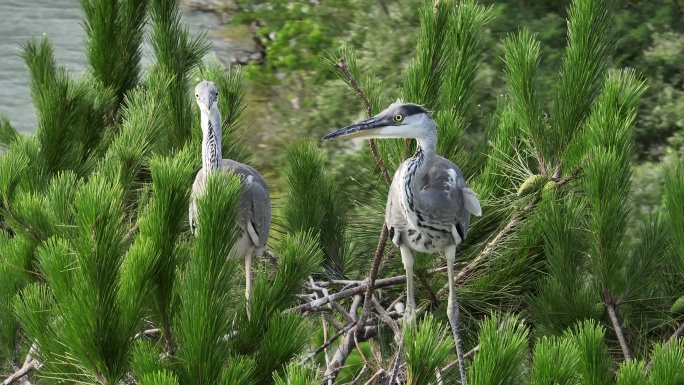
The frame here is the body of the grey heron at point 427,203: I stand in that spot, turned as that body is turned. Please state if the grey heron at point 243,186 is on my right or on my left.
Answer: on my right

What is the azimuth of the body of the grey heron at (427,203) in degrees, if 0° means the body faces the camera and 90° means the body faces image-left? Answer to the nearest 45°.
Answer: approximately 45°

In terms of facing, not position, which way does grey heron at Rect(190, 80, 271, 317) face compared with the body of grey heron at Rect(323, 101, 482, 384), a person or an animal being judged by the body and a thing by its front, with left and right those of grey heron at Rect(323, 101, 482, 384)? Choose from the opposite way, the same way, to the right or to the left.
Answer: the same way

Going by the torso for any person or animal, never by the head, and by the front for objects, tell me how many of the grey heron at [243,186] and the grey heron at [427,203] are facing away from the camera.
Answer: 0

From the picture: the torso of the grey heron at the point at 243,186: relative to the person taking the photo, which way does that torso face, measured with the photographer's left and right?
facing the viewer and to the left of the viewer

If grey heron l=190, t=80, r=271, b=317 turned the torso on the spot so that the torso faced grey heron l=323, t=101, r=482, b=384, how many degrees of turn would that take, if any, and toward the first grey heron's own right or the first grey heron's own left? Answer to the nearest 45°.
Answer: approximately 90° to the first grey heron's own left
